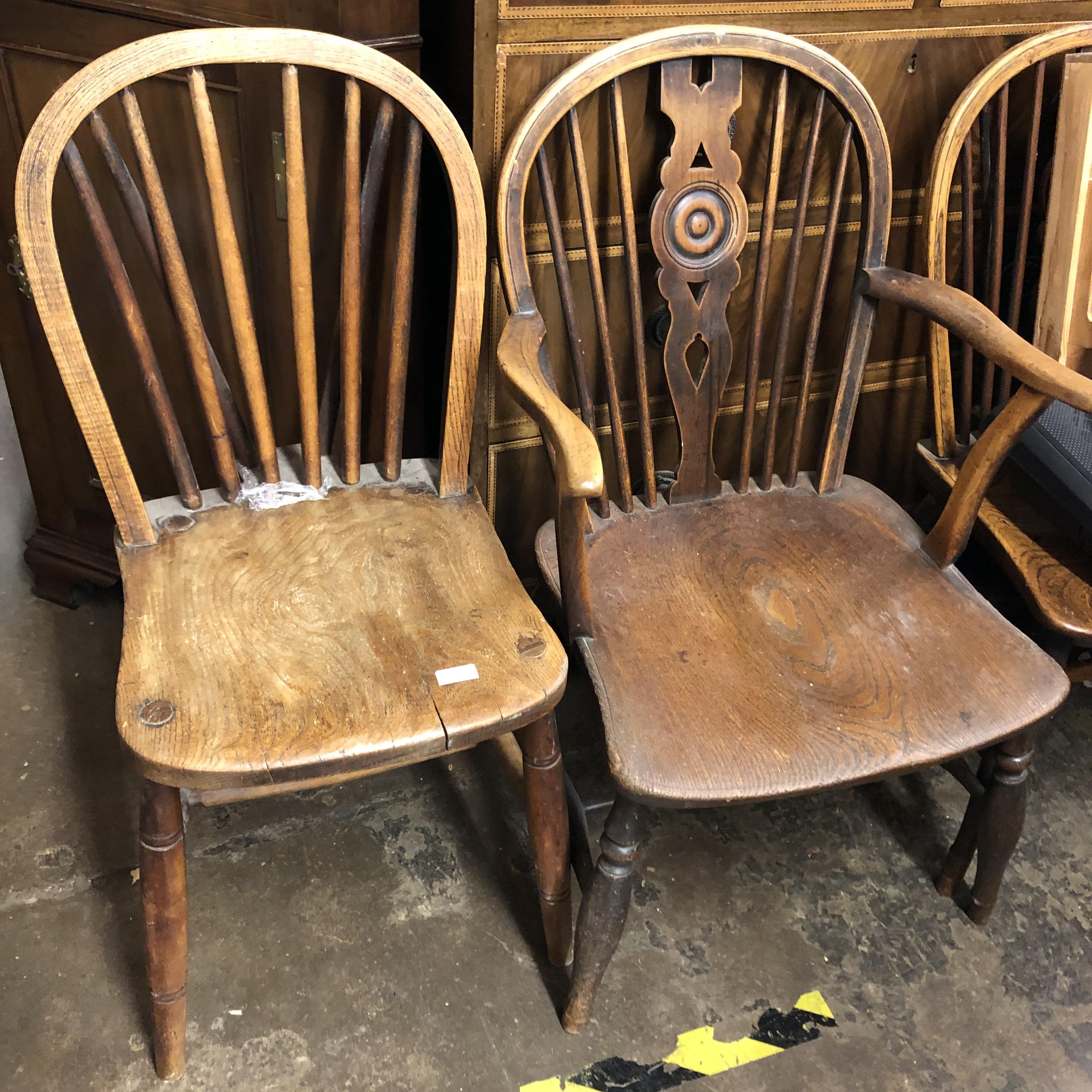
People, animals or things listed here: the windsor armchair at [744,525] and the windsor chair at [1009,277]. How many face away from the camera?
0

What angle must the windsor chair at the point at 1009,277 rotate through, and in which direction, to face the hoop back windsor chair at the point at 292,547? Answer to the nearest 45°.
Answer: approximately 90° to its right

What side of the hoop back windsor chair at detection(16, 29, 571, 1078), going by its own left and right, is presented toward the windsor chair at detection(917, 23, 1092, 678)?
left

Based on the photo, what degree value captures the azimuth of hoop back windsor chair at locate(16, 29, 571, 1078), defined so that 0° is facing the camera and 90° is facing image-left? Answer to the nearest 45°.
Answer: approximately 0°

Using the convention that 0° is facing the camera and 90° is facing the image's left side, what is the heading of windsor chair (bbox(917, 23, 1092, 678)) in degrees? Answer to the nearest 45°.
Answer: approximately 315°

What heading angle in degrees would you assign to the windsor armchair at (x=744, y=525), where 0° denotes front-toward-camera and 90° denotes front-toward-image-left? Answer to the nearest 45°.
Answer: approximately 315°

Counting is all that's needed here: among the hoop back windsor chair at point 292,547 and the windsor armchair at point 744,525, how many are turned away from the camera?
0

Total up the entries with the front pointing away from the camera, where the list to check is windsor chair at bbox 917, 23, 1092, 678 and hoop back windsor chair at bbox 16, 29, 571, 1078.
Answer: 0
